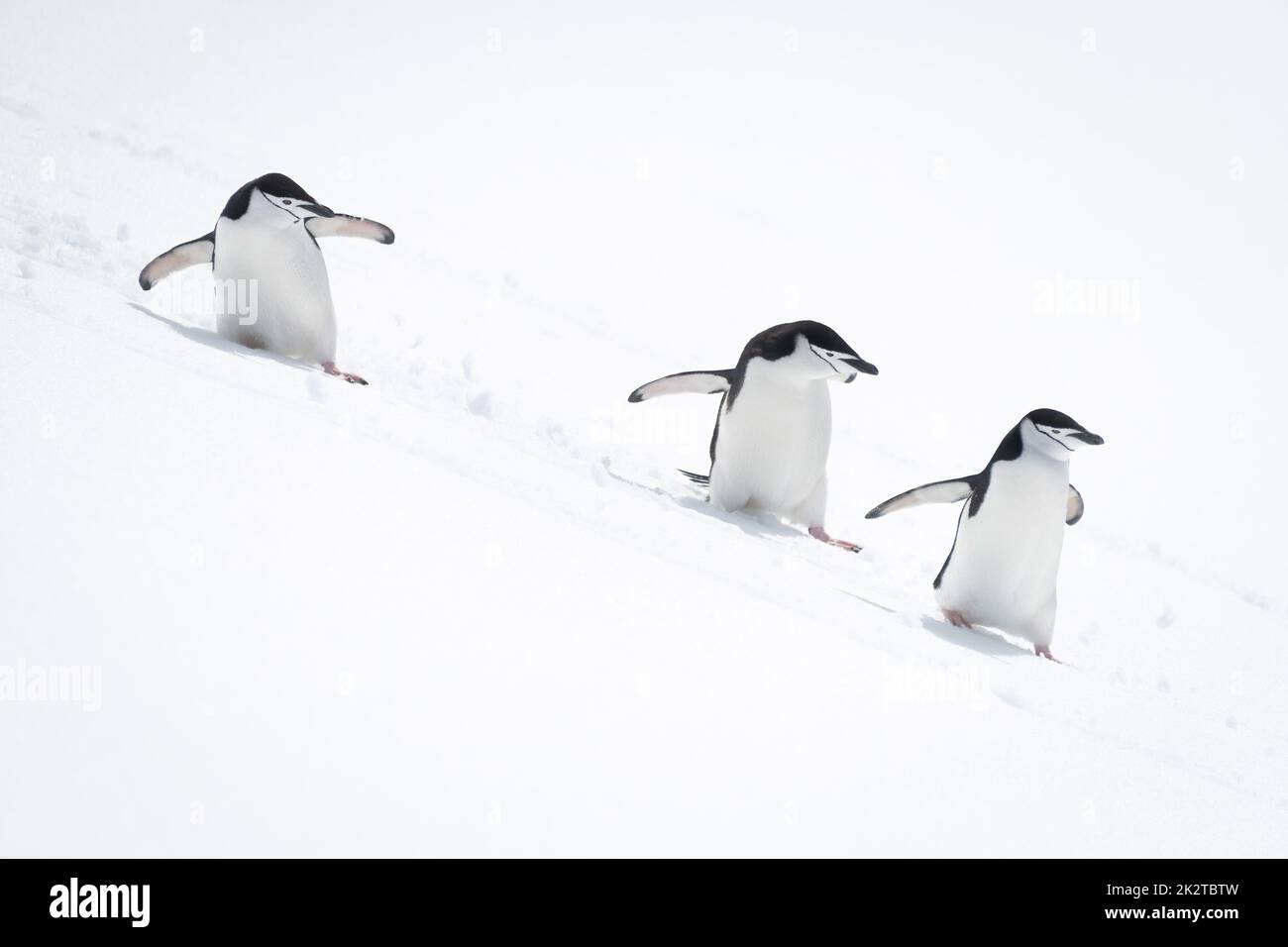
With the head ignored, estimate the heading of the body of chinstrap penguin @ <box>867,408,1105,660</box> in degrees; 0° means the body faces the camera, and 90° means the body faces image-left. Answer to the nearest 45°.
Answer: approximately 315°

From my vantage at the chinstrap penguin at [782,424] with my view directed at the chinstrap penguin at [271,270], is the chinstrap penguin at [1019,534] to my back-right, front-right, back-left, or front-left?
back-left

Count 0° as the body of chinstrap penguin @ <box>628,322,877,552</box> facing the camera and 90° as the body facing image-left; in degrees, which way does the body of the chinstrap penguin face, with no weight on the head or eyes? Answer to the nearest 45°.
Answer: approximately 315°

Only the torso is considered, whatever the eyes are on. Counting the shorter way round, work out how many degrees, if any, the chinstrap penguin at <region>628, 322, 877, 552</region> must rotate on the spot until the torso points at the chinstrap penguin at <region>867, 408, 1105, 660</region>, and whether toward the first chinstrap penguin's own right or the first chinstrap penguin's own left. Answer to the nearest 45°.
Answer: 0° — it already faces it

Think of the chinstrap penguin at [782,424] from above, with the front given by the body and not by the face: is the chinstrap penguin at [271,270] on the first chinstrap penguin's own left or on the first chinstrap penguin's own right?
on the first chinstrap penguin's own right

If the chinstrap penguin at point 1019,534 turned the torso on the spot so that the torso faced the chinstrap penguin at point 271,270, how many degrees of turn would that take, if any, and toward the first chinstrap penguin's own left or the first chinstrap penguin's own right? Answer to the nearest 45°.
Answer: approximately 135° to the first chinstrap penguin's own right

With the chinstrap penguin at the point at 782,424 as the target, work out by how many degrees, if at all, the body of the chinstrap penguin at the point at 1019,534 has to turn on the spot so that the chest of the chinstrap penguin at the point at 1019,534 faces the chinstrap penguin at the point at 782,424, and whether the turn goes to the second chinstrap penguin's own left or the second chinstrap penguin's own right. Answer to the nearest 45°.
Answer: approximately 180°

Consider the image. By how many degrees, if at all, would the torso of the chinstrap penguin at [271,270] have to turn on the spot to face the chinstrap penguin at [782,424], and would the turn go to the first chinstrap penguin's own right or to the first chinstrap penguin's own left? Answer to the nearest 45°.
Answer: approximately 45° to the first chinstrap penguin's own left
